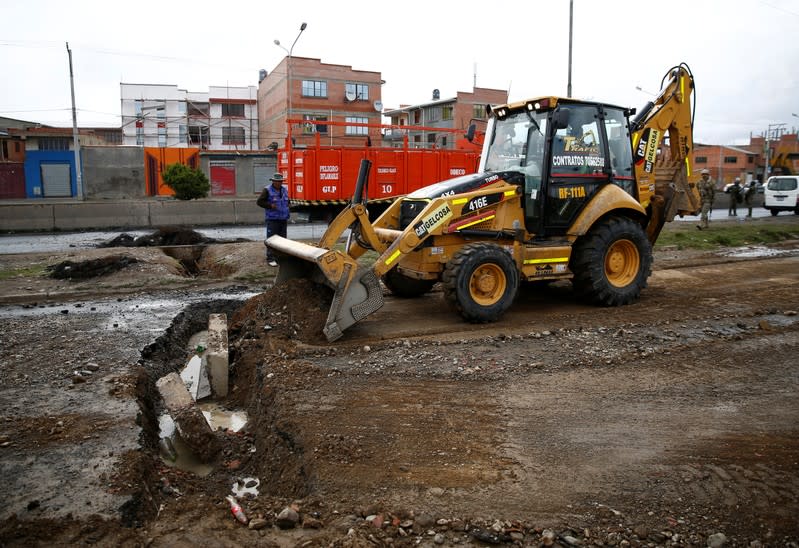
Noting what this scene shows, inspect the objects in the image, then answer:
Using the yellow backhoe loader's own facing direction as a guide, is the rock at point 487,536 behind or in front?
in front

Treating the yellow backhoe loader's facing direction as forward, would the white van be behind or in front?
behind

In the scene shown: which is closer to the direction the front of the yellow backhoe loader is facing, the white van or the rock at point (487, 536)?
the rock

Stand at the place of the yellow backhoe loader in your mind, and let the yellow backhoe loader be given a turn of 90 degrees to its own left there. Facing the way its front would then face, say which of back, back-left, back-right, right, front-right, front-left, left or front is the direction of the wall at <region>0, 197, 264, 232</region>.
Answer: back

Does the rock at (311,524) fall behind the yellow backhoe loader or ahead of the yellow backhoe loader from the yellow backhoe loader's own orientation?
ahead

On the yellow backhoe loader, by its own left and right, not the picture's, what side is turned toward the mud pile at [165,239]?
right

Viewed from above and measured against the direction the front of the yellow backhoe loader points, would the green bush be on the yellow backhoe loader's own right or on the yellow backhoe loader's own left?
on the yellow backhoe loader's own right

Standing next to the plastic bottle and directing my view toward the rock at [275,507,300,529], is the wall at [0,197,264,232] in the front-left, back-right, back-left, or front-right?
back-left

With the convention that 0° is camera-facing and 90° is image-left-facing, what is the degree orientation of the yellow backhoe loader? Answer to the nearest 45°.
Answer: approximately 45°

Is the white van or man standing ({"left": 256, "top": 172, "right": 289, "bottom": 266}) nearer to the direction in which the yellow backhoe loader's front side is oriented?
the man standing

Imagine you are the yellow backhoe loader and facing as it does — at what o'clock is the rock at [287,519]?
The rock is roughly at 11 o'clock from the yellow backhoe loader.

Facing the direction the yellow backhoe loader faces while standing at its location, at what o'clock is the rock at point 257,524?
The rock is roughly at 11 o'clock from the yellow backhoe loader.

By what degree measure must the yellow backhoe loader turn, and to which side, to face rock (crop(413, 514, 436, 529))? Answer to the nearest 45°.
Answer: approximately 45° to its left

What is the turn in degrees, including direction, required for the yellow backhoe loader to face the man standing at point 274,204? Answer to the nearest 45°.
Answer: approximately 90° to its right

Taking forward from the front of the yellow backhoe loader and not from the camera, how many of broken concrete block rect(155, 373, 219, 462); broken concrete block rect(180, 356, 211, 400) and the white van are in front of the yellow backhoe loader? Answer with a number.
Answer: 2

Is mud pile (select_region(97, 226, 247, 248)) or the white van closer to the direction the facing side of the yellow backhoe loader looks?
the mud pile
